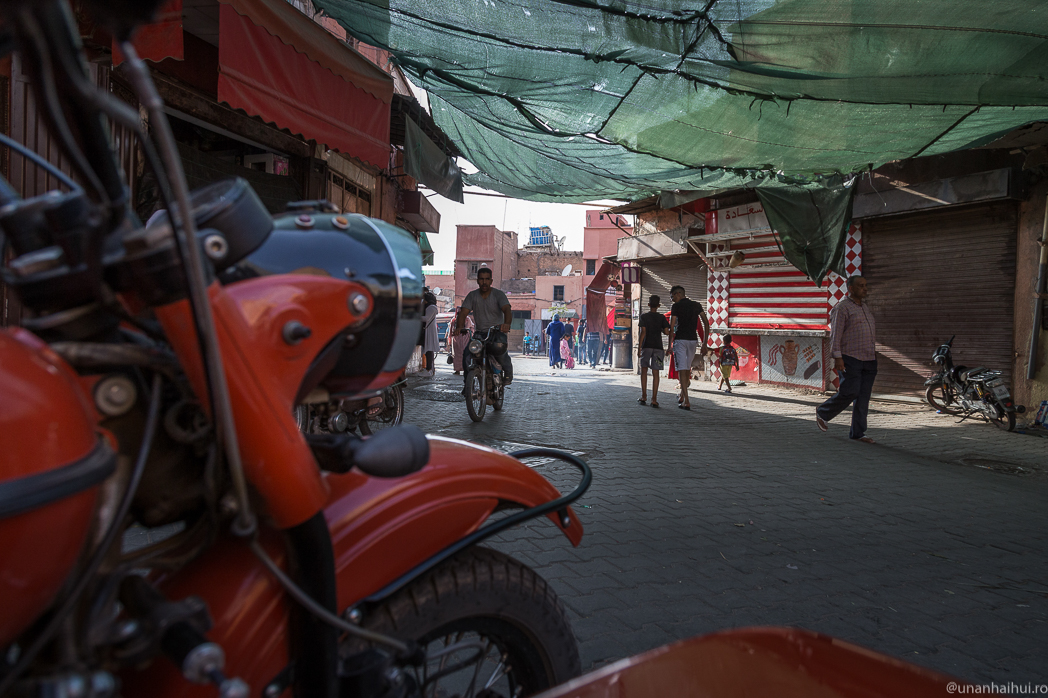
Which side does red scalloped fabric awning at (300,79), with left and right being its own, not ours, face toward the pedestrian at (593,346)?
left

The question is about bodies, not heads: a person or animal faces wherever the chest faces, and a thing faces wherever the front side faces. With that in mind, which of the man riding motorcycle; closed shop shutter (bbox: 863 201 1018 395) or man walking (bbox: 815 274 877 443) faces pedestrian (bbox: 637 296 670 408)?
the closed shop shutter

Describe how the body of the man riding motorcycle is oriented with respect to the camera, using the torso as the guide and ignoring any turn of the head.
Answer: toward the camera

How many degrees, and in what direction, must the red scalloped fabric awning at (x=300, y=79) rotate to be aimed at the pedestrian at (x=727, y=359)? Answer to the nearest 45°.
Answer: approximately 90° to its left

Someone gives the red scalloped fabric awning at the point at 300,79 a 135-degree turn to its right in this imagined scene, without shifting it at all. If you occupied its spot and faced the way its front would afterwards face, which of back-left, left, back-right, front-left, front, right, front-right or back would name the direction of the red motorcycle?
left

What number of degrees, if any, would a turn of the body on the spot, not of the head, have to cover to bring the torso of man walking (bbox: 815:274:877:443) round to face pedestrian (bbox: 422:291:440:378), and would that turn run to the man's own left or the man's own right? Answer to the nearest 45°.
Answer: approximately 135° to the man's own right

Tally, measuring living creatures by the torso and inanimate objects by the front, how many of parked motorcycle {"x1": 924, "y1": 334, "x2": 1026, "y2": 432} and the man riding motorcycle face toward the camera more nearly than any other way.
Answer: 1

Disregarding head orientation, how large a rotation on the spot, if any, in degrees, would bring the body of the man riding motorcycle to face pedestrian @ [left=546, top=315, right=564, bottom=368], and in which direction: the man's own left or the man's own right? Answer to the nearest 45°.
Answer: approximately 180°

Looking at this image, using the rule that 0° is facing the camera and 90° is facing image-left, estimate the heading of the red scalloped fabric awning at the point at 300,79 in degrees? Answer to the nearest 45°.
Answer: approximately 315°

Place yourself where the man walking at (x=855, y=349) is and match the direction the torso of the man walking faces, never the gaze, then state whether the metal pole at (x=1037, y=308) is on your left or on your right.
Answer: on your left

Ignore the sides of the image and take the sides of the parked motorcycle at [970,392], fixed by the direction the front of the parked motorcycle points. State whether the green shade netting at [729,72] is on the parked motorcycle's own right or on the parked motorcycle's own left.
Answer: on the parked motorcycle's own left
